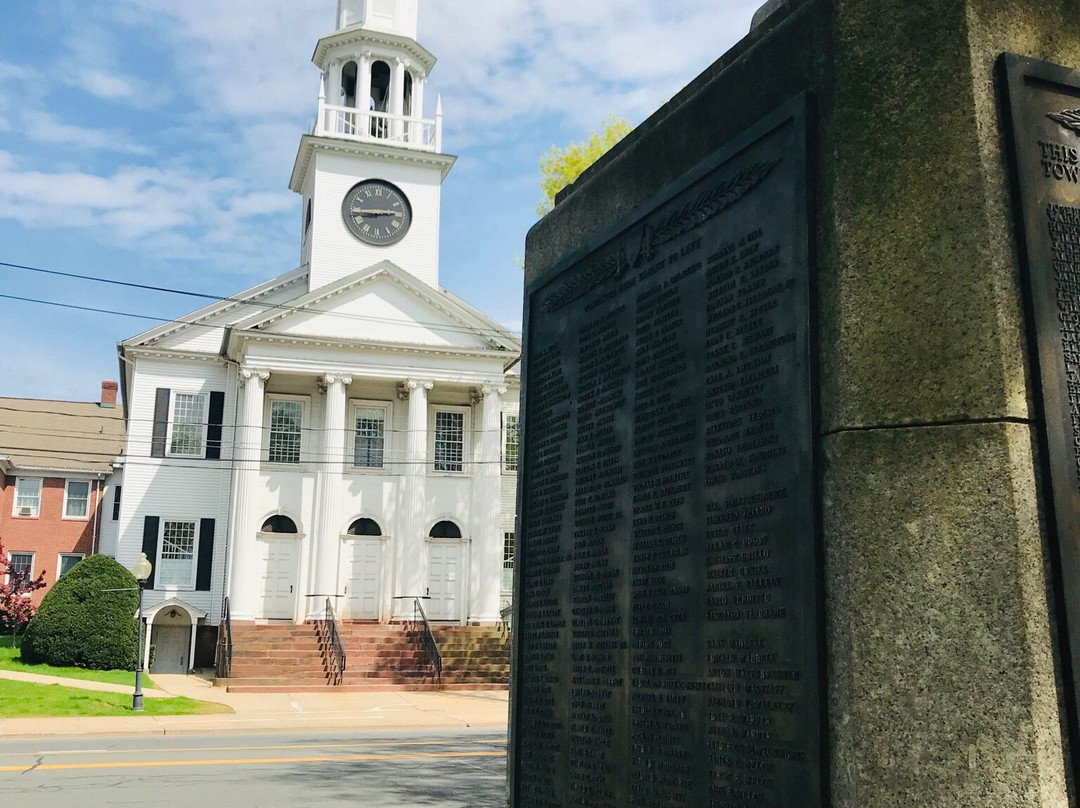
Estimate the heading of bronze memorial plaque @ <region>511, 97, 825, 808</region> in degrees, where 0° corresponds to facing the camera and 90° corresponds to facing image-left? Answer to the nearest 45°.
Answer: approximately 45°

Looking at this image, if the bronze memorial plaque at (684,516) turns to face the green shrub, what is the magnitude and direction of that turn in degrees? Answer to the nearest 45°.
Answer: approximately 90° to its right

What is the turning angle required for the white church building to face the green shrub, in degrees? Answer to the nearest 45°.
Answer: approximately 45° to its right

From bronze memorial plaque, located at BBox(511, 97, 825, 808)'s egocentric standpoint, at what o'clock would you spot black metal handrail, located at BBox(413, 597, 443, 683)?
The black metal handrail is roughly at 4 o'clock from the bronze memorial plaque.

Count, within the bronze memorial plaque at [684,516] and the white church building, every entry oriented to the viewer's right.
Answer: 0

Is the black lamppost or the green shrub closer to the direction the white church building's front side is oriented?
the black lamppost
